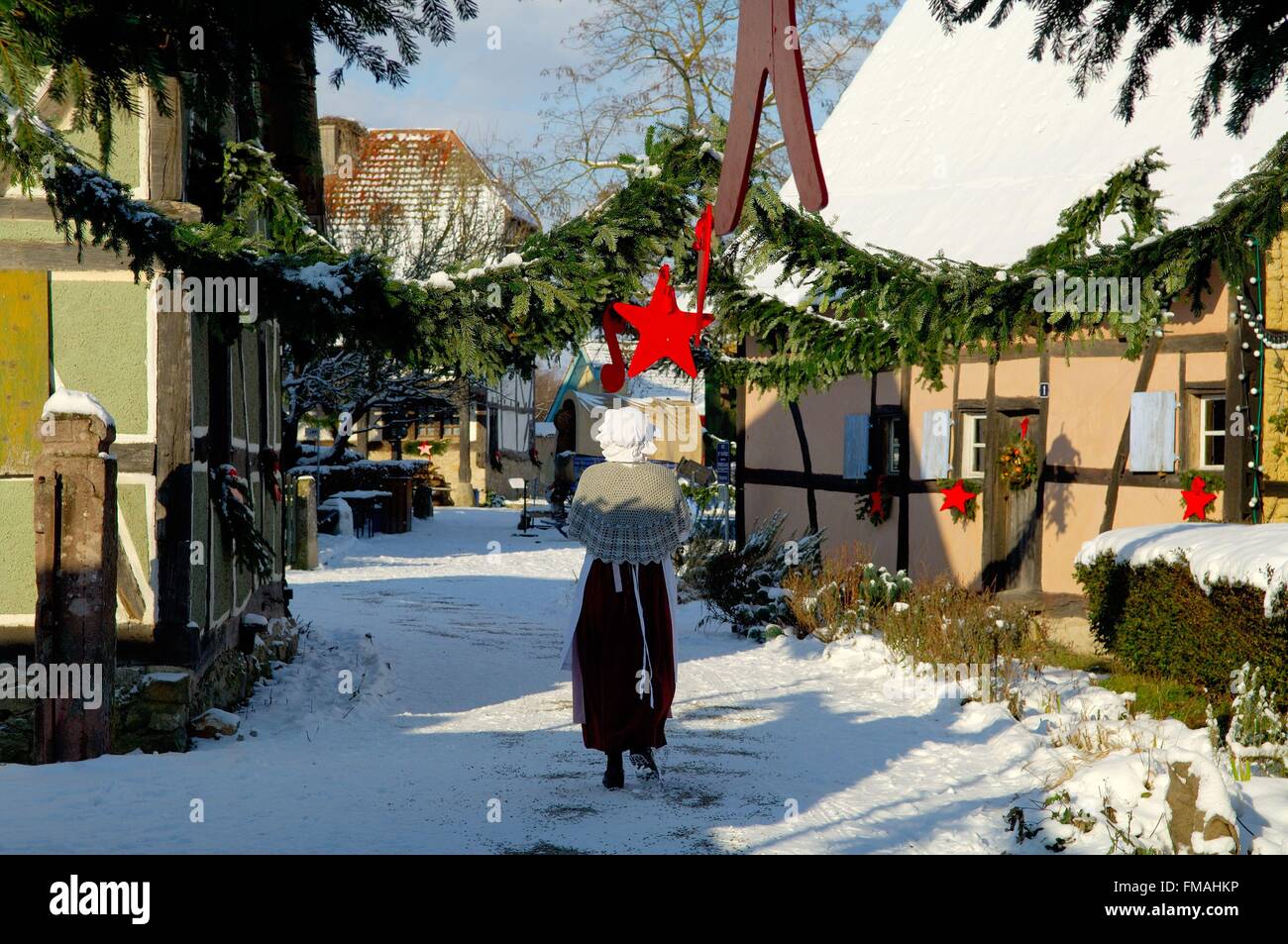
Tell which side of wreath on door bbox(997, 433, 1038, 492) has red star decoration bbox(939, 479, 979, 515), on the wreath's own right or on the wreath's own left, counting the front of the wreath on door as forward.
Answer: on the wreath's own right

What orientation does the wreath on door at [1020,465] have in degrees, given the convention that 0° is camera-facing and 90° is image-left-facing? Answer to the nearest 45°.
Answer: approximately 45°

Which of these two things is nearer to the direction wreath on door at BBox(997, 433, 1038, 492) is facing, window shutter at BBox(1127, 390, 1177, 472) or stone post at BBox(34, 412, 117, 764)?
the stone post

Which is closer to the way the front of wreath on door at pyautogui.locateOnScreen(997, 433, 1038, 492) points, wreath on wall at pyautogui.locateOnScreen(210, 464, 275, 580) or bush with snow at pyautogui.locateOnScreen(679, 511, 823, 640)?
the wreath on wall

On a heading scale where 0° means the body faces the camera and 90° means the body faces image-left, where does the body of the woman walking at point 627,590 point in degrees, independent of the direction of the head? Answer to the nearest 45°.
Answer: approximately 180°

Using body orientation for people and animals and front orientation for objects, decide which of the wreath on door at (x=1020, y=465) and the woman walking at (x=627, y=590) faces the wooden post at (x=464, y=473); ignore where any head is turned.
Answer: the woman walking

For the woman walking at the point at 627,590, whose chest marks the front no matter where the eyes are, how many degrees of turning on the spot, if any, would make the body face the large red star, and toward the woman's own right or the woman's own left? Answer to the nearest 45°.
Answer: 0° — they already face it

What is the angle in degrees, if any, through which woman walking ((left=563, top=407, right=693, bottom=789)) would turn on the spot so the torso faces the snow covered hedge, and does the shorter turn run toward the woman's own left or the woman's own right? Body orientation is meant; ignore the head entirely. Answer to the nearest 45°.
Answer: approximately 45° to the woman's own right

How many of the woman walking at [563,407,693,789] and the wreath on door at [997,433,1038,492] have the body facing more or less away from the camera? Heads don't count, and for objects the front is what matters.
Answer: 1

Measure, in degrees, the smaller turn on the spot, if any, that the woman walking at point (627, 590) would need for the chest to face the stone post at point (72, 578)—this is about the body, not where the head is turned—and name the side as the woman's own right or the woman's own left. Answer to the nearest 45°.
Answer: approximately 90° to the woman's own left
